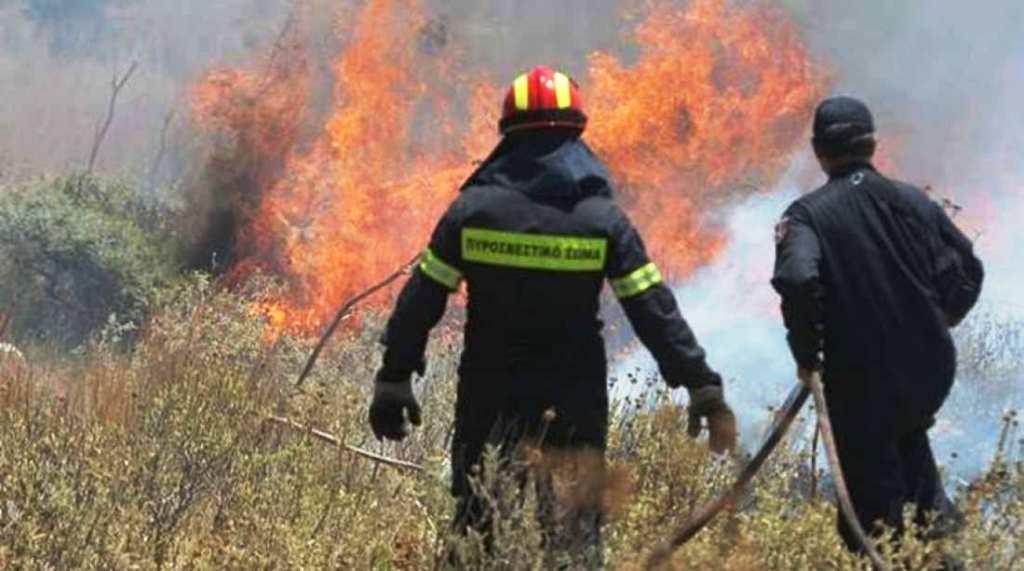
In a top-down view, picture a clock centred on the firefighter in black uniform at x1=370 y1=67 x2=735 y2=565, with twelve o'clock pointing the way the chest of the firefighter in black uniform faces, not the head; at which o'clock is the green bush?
The green bush is roughly at 11 o'clock from the firefighter in black uniform.

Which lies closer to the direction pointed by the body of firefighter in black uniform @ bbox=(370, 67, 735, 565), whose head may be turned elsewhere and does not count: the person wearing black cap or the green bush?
the green bush

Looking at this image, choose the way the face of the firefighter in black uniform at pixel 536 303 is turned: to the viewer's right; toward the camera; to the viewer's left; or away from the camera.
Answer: away from the camera

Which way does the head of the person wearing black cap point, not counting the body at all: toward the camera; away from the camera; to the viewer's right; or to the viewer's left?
away from the camera

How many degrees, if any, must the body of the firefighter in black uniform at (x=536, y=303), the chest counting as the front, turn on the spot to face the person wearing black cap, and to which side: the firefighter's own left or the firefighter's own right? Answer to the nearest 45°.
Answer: approximately 90° to the firefighter's own right

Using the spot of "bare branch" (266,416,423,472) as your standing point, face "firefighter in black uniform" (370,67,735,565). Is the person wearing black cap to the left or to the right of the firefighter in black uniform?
left

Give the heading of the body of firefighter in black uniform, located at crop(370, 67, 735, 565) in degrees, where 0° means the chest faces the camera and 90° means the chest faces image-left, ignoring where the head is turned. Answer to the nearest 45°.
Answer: approximately 180°

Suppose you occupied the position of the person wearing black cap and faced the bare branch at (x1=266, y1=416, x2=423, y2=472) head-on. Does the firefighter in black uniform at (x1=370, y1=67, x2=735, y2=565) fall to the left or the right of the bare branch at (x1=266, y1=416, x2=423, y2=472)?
left
